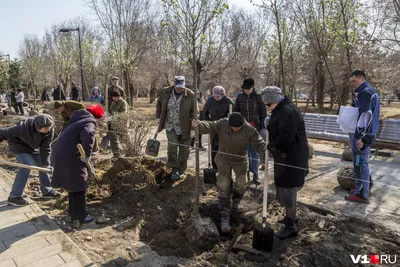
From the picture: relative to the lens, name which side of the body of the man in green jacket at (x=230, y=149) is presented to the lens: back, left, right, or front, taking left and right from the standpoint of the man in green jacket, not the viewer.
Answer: front

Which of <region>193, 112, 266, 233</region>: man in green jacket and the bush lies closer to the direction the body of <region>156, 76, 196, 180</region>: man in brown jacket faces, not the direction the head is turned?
the man in green jacket

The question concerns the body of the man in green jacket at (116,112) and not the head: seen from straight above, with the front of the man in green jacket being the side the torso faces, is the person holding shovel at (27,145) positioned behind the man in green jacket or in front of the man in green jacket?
in front

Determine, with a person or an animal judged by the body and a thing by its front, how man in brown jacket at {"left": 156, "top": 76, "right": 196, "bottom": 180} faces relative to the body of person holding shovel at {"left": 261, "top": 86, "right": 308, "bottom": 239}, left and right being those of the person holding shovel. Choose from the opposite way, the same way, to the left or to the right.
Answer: to the left

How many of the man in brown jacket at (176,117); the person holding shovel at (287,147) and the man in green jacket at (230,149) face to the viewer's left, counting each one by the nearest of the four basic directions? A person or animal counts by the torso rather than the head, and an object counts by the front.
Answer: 1

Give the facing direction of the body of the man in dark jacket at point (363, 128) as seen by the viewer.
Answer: to the viewer's left

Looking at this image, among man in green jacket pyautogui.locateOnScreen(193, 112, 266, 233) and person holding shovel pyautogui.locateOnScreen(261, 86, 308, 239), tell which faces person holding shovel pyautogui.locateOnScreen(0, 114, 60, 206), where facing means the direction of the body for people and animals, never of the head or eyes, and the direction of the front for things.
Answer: person holding shovel pyautogui.locateOnScreen(261, 86, 308, 239)

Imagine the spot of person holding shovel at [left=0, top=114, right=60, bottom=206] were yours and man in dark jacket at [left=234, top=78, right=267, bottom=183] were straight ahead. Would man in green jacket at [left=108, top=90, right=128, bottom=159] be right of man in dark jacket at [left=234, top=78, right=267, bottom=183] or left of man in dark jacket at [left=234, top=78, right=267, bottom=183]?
left

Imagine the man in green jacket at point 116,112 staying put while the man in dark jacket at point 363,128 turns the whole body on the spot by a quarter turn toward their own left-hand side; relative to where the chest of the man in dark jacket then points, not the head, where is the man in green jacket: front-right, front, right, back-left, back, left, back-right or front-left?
right

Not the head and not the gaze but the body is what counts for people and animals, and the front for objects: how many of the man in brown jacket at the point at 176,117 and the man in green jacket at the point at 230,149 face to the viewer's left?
0

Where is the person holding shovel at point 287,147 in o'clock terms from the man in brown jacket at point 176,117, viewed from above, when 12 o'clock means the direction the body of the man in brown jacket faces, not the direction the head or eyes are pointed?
The person holding shovel is roughly at 11 o'clock from the man in brown jacket.

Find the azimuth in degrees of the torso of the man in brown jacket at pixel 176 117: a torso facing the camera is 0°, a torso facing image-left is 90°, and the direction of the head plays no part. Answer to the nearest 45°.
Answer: approximately 0°

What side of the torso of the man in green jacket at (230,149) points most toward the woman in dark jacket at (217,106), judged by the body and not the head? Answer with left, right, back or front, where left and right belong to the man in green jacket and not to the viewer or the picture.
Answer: back

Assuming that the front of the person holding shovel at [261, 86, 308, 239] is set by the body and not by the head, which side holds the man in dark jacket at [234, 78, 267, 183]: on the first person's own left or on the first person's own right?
on the first person's own right

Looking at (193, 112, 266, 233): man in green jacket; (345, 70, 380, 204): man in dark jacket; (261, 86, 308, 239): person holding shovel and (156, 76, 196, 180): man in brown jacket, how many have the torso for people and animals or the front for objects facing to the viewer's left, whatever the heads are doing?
2

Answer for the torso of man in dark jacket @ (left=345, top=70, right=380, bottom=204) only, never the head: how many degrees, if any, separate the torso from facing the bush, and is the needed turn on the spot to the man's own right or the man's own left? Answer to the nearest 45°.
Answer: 0° — they already face it

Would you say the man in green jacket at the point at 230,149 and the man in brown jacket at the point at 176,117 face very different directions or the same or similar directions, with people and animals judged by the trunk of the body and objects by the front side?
same or similar directions
